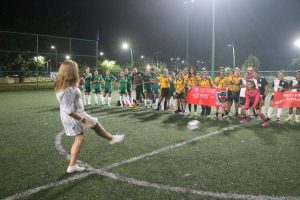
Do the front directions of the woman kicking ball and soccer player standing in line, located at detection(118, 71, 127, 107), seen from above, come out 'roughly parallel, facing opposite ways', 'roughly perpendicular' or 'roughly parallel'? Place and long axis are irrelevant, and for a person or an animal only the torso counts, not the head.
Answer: roughly perpendicular

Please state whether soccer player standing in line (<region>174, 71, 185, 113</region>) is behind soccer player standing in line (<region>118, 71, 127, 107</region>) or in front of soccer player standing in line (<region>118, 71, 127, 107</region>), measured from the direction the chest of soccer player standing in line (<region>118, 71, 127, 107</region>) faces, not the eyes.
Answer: in front

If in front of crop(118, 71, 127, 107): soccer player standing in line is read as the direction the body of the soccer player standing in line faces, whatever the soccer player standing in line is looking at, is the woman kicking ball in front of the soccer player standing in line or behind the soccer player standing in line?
in front

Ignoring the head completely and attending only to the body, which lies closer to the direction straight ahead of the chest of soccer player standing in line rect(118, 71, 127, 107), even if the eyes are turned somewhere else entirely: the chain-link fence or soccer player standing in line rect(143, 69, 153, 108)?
the soccer player standing in line

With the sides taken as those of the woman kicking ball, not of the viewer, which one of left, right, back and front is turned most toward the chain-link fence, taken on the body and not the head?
left

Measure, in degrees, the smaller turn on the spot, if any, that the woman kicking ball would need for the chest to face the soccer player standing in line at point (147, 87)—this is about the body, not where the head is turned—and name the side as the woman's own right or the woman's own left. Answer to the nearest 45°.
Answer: approximately 90° to the woman's own left

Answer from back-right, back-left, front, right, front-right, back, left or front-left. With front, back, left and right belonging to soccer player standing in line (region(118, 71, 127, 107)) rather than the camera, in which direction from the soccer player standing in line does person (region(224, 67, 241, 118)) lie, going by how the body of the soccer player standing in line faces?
front-left

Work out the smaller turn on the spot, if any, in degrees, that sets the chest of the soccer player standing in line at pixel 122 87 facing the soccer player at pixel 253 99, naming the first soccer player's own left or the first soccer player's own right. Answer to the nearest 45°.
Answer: approximately 45° to the first soccer player's own left

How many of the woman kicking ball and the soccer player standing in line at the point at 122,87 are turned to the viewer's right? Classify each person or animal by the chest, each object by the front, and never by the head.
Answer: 1

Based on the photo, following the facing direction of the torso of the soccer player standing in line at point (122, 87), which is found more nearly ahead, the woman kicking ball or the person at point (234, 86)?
the woman kicking ball

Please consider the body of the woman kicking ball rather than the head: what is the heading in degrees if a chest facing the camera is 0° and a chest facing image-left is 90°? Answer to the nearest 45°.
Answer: approximately 270°
